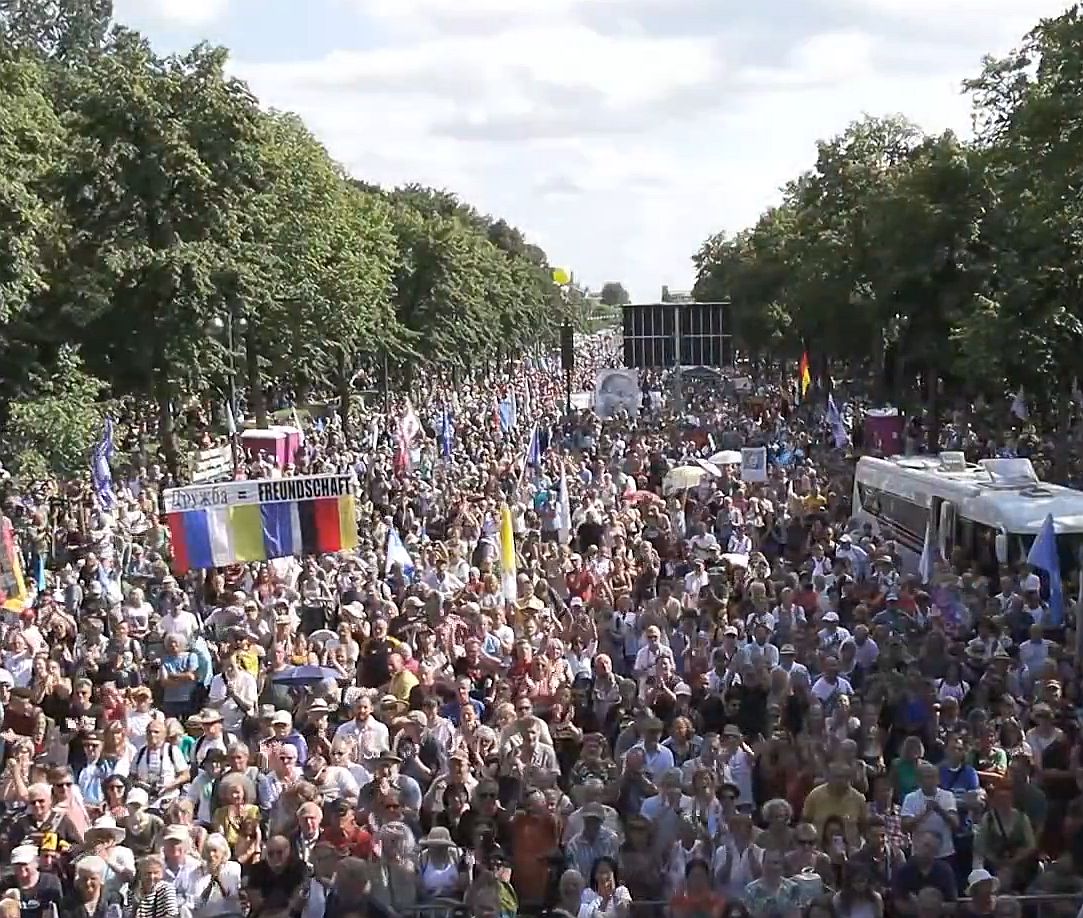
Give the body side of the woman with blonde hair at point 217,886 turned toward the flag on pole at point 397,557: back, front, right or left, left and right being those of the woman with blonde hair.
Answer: back

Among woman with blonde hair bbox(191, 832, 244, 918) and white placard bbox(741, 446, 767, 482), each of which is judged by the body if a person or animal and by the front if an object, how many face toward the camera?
2

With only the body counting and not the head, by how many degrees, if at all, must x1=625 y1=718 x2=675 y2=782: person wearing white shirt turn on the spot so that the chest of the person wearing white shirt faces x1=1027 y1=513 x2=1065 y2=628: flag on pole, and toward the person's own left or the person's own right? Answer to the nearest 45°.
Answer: approximately 135° to the person's own left

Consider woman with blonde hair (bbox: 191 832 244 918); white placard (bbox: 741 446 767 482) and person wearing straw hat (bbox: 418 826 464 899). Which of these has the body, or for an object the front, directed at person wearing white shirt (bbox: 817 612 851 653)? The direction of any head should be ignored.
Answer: the white placard

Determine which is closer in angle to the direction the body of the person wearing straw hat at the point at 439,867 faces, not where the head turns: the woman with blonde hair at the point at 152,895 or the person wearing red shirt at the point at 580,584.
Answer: the woman with blonde hair

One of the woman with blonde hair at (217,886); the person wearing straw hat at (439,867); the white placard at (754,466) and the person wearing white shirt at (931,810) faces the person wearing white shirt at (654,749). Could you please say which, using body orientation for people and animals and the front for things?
the white placard

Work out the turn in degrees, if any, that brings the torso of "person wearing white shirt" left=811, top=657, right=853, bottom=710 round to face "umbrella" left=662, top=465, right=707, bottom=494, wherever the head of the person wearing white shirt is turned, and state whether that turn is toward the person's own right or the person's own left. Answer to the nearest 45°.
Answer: approximately 180°

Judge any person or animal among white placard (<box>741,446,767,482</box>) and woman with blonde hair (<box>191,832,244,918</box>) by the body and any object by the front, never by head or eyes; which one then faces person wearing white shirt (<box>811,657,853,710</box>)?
the white placard

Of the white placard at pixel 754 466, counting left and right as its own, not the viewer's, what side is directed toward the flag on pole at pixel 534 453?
right
